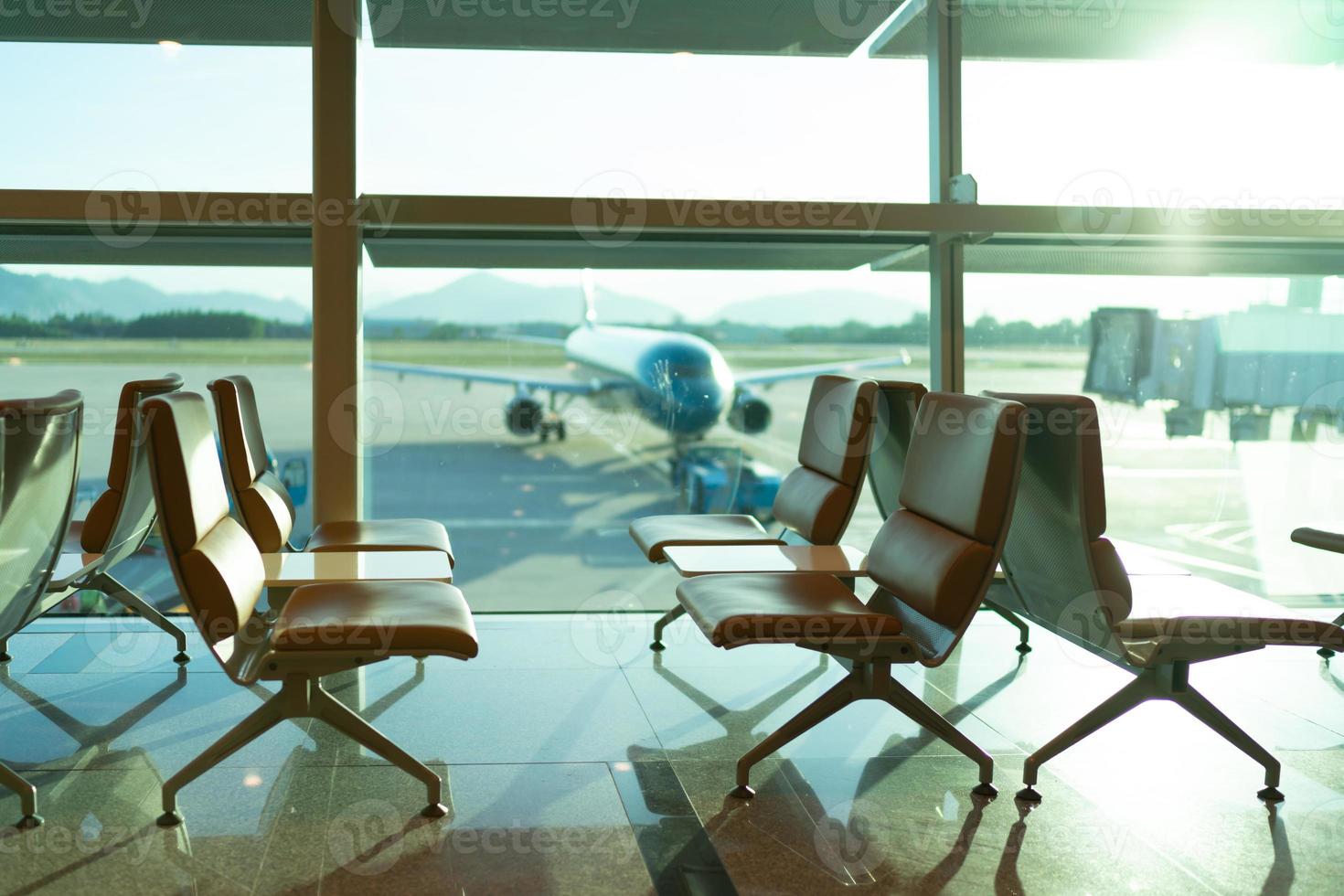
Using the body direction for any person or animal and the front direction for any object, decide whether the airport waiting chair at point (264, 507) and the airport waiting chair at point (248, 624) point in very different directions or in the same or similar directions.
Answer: same or similar directions

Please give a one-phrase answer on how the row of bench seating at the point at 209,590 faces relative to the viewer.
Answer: facing to the right of the viewer

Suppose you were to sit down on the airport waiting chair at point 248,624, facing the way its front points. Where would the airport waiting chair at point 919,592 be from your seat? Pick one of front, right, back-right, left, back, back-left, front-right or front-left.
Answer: front

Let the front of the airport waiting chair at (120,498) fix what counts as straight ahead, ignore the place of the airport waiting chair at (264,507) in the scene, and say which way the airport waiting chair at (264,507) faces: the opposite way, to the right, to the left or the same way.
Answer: the opposite way

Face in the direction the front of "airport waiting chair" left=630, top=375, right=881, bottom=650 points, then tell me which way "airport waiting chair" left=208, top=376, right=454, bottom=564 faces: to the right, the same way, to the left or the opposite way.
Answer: the opposite way

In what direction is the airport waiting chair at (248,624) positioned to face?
to the viewer's right

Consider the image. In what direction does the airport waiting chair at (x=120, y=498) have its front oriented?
to the viewer's left

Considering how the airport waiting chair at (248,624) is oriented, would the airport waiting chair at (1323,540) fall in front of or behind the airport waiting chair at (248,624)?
in front

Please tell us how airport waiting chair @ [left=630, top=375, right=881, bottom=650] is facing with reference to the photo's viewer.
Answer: facing to the left of the viewer

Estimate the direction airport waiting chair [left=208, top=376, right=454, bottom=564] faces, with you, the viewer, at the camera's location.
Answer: facing to the right of the viewer

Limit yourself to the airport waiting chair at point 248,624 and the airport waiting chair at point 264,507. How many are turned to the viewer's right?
2

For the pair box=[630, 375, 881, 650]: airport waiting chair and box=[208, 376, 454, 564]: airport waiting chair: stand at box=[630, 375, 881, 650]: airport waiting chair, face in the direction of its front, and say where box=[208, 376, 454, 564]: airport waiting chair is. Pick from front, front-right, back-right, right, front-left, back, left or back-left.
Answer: front

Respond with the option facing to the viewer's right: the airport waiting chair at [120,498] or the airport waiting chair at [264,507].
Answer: the airport waiting chair at [264,507]
